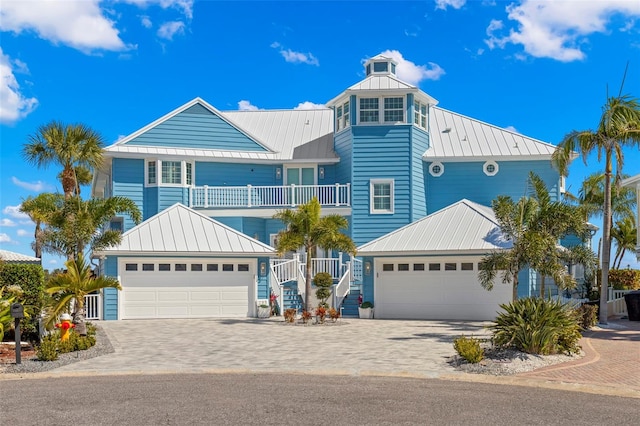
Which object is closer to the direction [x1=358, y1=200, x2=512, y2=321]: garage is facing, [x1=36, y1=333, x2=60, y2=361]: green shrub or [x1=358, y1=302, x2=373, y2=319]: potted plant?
the green shrub

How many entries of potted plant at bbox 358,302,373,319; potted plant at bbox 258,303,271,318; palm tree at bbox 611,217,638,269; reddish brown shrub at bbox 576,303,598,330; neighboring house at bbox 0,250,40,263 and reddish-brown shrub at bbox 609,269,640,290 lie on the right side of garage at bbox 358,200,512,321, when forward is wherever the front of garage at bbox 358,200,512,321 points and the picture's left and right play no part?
3

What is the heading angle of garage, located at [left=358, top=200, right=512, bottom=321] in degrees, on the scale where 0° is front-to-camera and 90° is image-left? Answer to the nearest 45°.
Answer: approximately 0°

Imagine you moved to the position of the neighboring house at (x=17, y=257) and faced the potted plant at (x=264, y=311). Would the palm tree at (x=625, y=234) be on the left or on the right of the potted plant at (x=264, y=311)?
left

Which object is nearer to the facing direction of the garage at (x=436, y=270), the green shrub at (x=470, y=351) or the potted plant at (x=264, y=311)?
the green shrub

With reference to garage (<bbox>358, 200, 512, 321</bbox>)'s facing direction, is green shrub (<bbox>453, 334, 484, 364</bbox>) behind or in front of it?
in front

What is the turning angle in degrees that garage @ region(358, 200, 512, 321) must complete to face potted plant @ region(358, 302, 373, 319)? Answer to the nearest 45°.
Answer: approximately 90° to its right

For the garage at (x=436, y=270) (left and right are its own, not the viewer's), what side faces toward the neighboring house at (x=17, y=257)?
right

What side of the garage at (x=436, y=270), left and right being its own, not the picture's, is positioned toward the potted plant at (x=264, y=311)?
right

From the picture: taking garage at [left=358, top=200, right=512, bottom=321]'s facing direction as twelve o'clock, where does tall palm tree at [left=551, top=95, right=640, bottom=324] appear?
The tall palm tree is roughly at 10 o'clock from the garage.

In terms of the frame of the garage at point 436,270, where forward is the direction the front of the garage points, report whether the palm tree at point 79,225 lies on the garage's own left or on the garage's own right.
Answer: on the garage's own right

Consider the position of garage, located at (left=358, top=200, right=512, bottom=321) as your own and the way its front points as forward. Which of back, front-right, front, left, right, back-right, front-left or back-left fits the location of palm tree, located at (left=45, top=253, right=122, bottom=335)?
front-right

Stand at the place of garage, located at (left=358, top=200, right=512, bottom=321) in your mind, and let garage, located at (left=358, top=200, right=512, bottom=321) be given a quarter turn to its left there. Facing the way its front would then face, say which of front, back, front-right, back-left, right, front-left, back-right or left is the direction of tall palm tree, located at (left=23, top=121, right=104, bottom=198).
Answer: back

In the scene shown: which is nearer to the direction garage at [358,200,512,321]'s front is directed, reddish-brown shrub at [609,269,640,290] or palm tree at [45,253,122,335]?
the palm tree

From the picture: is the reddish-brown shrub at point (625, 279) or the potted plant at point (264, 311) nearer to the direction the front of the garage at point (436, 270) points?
the potted plant

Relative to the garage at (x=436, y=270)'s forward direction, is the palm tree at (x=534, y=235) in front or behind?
in front
